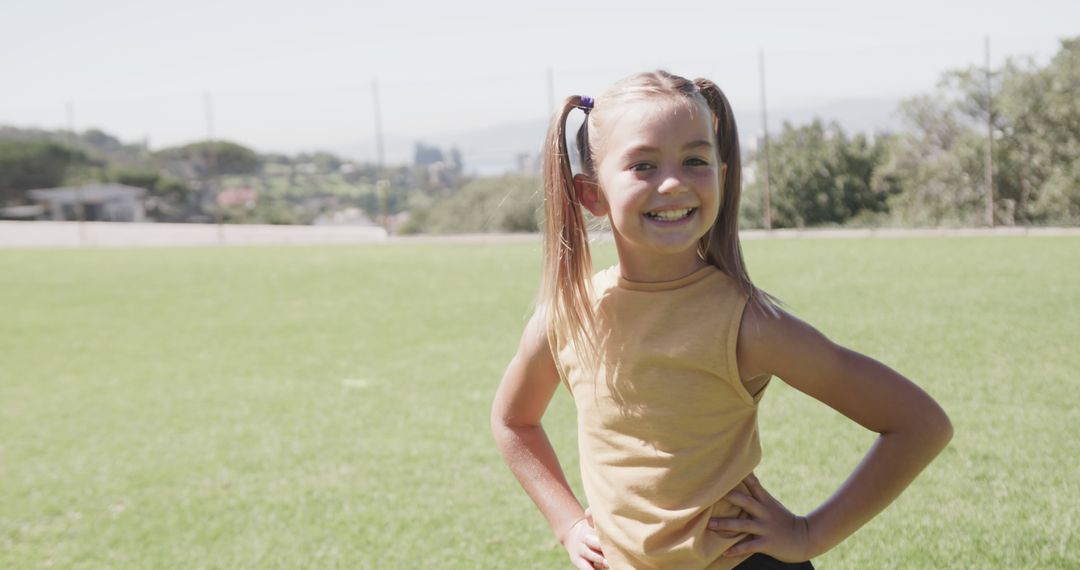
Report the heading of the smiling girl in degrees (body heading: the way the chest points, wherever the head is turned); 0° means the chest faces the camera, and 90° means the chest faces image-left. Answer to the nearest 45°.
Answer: approximately 0°

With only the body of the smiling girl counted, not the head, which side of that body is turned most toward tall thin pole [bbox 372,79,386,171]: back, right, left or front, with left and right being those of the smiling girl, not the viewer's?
back

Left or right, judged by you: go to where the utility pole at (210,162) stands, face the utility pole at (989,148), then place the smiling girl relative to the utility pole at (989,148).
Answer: right

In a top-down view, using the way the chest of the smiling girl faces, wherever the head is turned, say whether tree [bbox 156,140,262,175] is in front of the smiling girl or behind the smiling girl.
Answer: behind

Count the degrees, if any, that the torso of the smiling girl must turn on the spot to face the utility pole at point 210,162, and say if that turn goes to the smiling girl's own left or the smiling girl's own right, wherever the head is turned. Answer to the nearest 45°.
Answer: approximately 135° to the smiling girl's own right

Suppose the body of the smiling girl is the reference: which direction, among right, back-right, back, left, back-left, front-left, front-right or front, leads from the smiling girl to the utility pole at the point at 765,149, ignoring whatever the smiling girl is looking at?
back

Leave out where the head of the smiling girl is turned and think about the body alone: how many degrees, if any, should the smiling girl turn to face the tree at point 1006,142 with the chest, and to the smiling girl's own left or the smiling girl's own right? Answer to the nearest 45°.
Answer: approximately 180°

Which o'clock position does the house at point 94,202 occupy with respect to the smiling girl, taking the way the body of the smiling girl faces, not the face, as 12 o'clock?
The house is roughly at 5 o'clock from the smiling girl.

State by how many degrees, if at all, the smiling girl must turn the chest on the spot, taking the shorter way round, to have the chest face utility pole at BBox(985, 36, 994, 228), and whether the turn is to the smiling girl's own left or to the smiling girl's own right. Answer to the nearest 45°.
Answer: approximately 180°

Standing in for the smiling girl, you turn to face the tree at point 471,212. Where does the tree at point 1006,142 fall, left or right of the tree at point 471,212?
right

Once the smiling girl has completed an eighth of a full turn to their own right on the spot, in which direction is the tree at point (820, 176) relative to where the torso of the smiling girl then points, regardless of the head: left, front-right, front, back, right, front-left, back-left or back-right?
back-right
